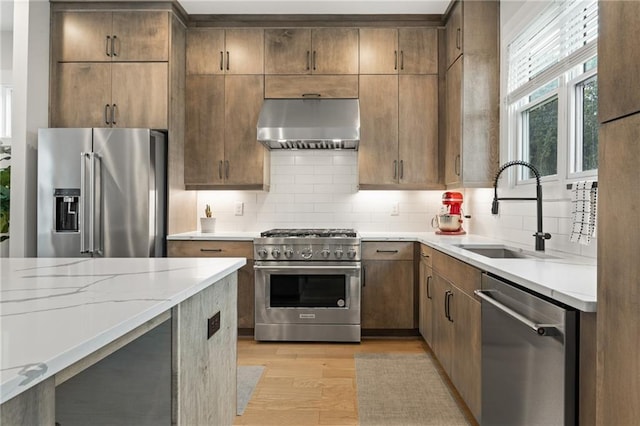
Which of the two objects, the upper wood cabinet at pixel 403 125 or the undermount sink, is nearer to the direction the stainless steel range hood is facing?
the undermount sink

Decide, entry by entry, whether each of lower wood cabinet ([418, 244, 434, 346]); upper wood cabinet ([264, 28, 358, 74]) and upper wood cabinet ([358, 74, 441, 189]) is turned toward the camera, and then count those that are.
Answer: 2

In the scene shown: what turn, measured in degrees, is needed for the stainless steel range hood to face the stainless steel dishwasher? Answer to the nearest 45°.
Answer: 0° — it already faces it

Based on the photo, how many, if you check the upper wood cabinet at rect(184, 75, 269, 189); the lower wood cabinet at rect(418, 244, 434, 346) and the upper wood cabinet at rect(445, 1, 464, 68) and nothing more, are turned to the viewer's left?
2

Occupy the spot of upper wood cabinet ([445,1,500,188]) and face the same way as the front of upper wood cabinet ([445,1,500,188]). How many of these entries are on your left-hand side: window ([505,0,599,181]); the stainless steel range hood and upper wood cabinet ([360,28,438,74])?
1

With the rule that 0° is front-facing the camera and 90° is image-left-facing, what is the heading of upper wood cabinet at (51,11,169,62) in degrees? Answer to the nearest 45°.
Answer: approximately 0°

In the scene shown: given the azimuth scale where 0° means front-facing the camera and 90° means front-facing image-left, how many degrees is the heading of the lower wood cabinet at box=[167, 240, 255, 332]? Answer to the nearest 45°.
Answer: approximately 0°

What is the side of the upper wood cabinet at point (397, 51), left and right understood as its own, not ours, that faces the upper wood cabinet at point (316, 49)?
right

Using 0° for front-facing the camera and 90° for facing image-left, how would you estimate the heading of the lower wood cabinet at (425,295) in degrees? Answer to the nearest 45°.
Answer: approximately 90°

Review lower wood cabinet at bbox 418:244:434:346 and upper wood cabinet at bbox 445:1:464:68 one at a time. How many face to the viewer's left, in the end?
2
